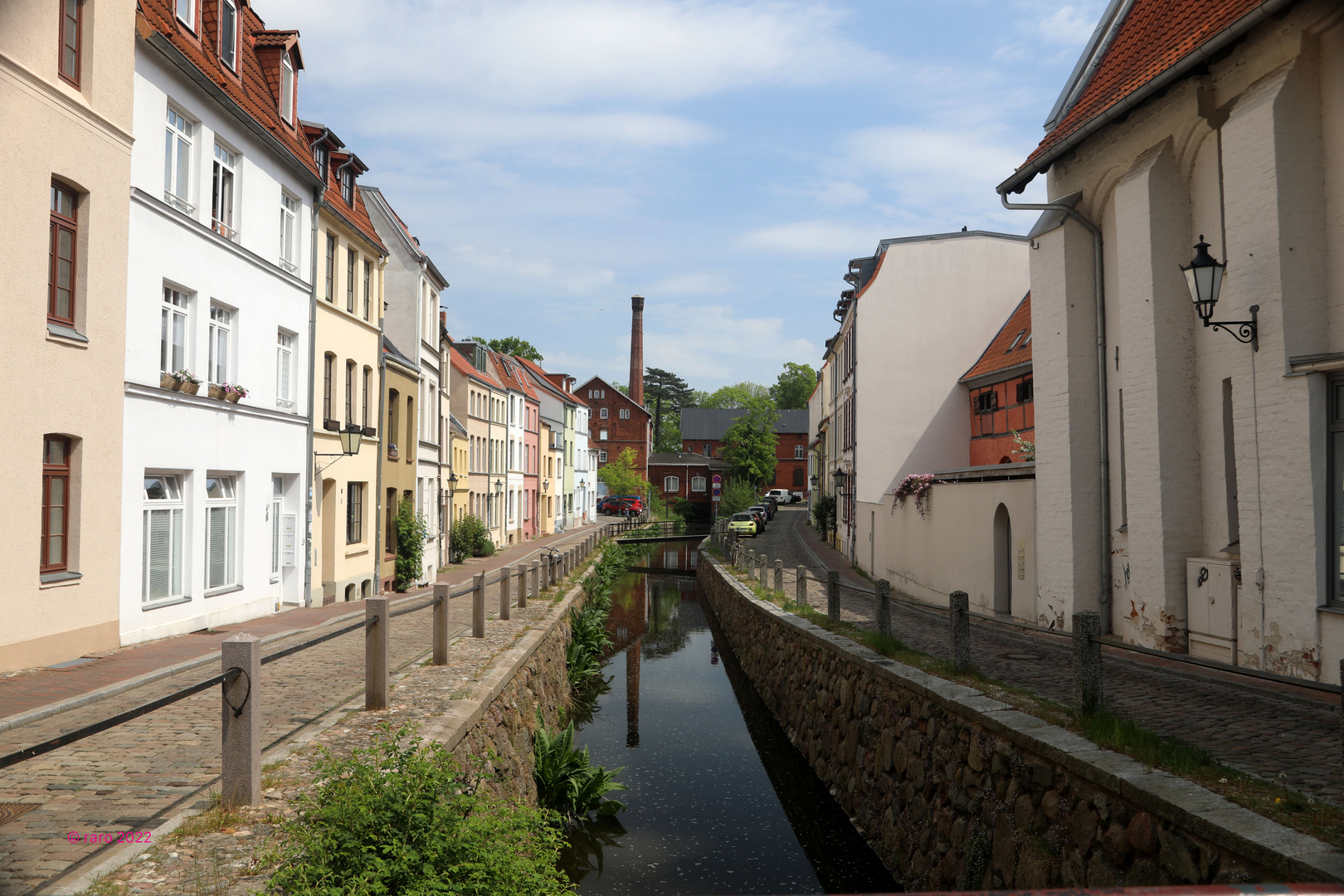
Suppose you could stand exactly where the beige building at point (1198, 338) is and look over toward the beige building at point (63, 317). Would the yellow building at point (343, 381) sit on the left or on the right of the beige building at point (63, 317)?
right

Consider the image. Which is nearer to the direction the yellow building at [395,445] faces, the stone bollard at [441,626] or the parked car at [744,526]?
the stone bollard

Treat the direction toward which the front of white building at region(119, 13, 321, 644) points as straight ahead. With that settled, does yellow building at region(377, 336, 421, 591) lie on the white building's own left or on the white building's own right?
on the white building's own left

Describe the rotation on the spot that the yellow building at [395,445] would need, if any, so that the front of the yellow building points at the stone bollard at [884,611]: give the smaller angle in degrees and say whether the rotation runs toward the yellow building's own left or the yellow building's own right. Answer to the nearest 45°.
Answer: approximately 45° to the yellow building's own right

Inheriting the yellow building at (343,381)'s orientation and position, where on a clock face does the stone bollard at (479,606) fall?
The stone bollard is roughly at 1 o'clock from the yellow building.

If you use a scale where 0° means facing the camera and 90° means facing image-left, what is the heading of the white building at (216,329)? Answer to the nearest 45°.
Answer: approximately 315°

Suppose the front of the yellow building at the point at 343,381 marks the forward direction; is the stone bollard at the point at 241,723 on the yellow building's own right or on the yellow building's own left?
on the yellow building's own right

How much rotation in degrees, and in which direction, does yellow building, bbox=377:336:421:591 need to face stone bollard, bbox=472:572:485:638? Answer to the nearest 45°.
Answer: approximately 45° to its right

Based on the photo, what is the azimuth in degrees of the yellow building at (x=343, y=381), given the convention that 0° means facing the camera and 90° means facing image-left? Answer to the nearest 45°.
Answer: approximately 315°
